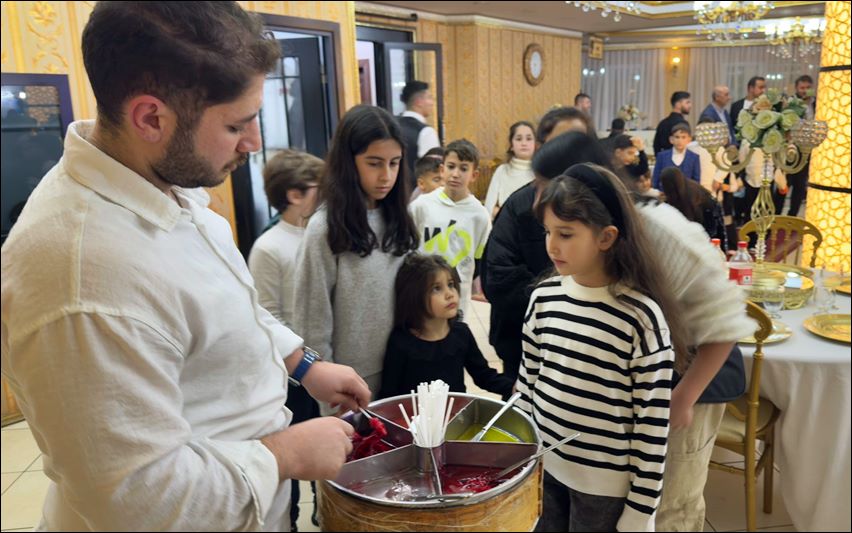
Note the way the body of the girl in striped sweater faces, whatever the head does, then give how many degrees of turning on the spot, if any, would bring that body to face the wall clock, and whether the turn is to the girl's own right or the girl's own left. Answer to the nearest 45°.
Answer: approximately 135° to the girl's own right

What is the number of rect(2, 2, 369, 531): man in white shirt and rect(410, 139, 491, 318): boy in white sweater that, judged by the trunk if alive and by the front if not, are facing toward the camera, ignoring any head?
1

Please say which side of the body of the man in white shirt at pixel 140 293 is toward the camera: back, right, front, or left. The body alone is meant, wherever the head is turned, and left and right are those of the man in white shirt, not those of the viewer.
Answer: right

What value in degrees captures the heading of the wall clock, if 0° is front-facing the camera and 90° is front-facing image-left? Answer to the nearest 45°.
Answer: approximately 315°

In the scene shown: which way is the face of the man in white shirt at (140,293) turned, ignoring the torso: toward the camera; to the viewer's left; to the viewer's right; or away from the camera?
to the viewer's right
